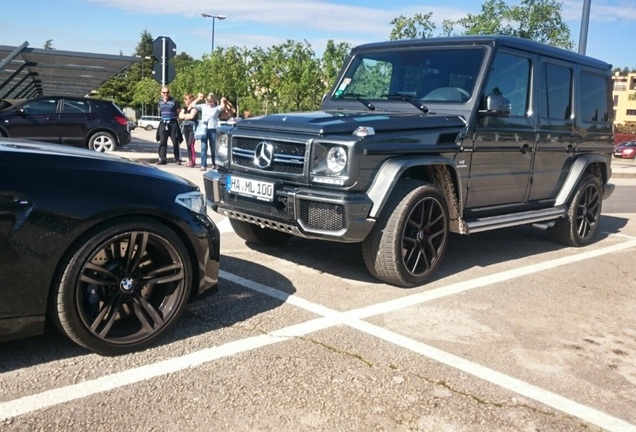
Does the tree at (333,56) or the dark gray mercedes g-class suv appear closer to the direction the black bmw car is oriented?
the dark gray mercedes g-class suv

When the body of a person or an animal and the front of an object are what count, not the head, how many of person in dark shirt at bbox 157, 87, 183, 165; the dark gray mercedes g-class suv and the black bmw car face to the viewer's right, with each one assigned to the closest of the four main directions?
1

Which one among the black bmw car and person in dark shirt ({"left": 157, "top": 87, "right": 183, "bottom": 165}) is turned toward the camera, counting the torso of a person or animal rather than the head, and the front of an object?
the person in dark shirt

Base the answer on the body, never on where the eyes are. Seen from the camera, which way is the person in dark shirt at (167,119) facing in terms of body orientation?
toward the camera

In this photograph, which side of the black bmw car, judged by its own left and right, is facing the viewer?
right

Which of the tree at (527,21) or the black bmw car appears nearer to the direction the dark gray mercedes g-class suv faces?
the black bmw car

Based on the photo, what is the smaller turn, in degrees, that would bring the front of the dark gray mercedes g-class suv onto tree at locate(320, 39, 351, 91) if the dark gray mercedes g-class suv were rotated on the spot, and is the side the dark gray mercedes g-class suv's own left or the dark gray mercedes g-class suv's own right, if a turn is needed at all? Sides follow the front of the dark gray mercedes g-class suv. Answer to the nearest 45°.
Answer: approximately 135° to the dark gray mercedes g-class suv's own right

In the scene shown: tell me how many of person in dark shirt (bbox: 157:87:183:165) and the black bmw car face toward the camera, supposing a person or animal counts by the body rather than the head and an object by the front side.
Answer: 1

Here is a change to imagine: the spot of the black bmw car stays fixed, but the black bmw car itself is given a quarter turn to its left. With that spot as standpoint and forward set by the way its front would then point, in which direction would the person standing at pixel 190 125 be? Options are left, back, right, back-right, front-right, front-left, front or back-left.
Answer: front

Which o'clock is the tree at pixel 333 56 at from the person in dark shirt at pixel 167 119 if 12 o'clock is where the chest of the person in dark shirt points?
The tree is roughly at 7 o'clock from the person in dark shirt.

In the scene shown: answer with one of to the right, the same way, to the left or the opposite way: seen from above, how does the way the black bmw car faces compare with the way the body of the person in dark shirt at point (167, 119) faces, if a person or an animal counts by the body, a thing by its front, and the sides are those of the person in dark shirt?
to the left

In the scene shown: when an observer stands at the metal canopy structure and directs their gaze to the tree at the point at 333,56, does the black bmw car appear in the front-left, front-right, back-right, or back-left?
back-right

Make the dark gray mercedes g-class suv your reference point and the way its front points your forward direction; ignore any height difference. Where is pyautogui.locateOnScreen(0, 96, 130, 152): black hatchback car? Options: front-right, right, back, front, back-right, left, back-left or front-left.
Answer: right

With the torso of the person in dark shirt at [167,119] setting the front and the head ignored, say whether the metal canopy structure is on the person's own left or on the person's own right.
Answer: on the person's own right

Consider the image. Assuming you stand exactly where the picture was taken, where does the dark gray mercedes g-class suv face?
facing the viewer and to the left of the viewer

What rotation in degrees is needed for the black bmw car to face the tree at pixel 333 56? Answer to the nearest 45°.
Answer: approximately 90° to its left

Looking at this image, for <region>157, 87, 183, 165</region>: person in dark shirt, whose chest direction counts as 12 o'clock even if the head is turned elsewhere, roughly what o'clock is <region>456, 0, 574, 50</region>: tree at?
The tree is roughly at 8 o'clock from the person in dark shirt.
